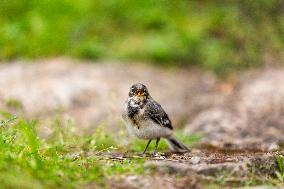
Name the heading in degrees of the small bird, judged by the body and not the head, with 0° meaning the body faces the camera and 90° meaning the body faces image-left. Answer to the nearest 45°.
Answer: approximately 45°
